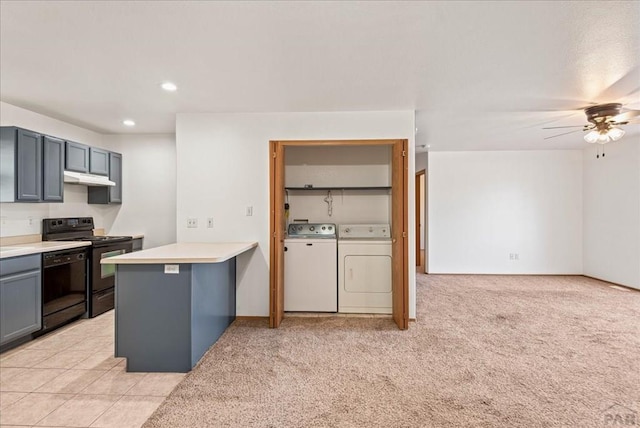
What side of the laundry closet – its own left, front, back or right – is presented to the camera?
front

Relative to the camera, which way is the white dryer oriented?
toward the camera

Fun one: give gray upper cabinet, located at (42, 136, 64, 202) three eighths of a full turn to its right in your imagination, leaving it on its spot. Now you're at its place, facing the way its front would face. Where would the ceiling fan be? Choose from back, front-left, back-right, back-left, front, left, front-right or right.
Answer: back-left

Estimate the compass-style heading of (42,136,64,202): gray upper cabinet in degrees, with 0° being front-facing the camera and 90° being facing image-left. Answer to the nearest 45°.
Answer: approximately 315°

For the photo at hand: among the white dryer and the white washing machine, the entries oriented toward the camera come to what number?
2

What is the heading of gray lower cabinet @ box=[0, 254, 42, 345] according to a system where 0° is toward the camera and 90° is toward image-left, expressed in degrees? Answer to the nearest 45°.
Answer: approximately 315°

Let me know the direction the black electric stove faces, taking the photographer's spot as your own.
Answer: facing the viewer and to the right of the viewer

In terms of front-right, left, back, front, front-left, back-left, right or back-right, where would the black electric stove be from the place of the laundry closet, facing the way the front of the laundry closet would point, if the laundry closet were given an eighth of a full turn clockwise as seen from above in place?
front-right

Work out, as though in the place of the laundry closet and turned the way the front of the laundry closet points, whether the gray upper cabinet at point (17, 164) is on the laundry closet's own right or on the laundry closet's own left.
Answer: on the laundry closet's own right

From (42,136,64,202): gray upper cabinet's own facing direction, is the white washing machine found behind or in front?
in front
